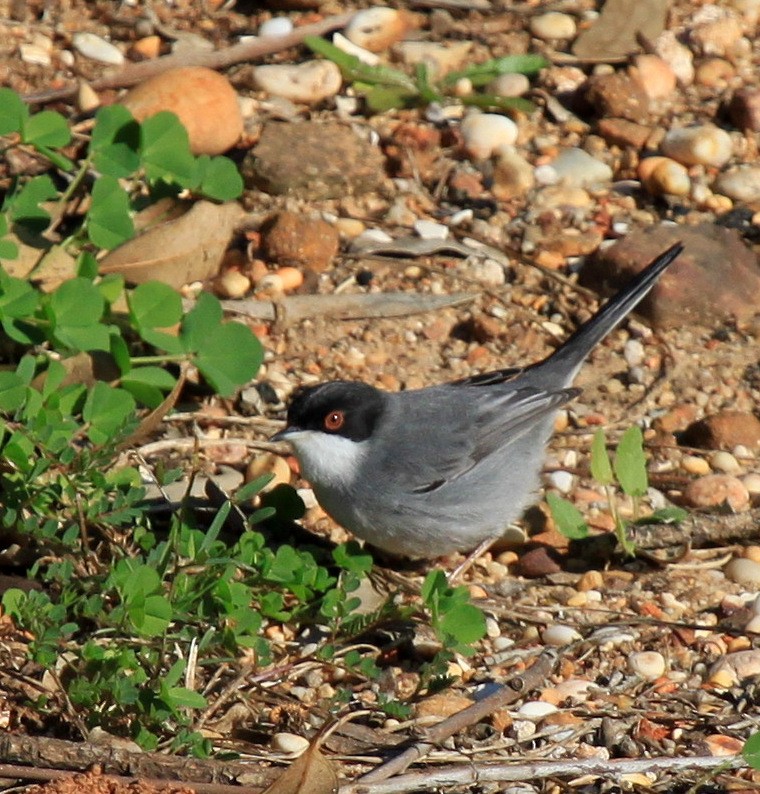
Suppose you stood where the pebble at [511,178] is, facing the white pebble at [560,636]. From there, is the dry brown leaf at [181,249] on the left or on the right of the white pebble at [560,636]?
right

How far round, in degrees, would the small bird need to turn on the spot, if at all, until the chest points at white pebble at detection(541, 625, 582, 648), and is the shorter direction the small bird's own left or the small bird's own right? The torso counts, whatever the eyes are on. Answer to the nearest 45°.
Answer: approximately 135° to the small bird's own left

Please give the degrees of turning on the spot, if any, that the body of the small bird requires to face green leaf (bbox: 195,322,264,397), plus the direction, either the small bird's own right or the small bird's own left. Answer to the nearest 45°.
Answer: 0° — it already faces it

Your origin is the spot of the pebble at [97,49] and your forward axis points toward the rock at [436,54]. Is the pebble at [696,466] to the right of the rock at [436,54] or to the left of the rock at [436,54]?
right

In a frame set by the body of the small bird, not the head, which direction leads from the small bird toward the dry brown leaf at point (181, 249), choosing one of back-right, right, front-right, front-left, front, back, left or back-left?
front-right

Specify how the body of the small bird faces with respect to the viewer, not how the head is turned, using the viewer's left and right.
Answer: facing to the left of the viewer

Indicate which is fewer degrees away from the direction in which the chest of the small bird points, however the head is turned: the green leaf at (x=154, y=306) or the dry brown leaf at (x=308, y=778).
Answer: the green leaf

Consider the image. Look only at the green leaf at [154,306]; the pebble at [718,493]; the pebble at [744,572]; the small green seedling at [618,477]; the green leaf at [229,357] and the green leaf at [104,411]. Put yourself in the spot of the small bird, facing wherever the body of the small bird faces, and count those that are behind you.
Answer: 3

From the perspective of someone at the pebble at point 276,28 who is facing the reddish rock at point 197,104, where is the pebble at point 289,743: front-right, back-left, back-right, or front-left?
front-left

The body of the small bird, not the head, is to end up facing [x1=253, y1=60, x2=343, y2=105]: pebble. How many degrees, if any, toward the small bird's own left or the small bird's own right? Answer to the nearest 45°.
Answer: approximately 90° to the small bird's own right

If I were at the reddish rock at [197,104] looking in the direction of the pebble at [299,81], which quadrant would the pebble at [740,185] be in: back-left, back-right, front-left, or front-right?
front-right

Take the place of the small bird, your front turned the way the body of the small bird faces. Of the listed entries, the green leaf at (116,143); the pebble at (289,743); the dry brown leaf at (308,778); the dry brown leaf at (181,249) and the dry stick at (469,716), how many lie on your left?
3

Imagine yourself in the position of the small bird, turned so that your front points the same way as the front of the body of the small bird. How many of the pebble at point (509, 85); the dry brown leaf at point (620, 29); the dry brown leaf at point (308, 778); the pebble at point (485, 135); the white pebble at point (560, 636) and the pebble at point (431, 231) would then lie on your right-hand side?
4
